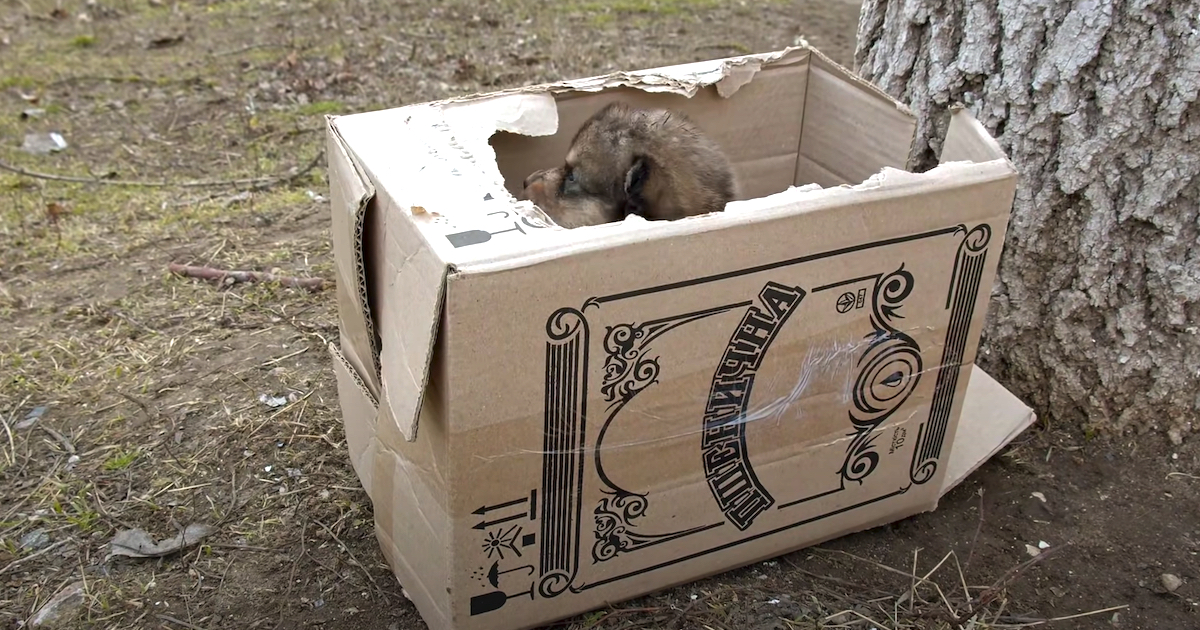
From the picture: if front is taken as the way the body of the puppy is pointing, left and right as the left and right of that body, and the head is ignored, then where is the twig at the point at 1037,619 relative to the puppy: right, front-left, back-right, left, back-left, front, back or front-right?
back-left

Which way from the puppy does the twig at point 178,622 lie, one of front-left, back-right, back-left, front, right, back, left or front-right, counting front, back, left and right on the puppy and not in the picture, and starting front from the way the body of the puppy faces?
front-left

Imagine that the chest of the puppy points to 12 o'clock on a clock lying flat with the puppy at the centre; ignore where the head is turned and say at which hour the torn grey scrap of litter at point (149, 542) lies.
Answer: The torn grey scrap of litter is roughly at 11 o'clock from the puppy.

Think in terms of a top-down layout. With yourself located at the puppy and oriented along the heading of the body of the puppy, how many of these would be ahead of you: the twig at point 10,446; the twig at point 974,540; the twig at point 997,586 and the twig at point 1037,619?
1

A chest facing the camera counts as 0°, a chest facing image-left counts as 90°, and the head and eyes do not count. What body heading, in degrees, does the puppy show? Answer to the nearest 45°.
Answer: approximately 90°

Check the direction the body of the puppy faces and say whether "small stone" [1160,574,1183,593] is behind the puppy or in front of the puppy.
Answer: behind

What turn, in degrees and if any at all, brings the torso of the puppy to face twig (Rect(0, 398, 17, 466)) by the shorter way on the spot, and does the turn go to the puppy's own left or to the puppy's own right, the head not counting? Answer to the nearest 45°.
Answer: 0° — it already faces it

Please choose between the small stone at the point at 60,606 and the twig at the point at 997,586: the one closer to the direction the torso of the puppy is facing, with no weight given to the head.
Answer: the small stone

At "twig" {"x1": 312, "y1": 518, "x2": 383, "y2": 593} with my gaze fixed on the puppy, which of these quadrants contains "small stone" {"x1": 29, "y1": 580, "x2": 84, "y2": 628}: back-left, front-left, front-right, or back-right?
back-left

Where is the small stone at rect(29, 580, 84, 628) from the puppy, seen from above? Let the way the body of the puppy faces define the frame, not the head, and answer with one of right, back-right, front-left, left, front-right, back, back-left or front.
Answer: front-left

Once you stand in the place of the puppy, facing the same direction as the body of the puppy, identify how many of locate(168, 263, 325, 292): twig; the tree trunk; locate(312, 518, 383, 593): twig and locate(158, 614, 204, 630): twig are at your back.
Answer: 1

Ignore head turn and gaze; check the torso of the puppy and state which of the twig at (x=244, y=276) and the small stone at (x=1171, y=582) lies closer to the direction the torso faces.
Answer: the twig

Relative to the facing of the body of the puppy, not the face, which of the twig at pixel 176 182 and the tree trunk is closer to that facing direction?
the twig
